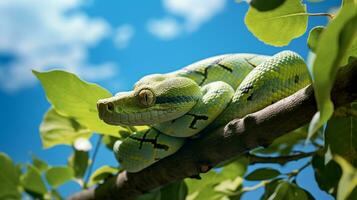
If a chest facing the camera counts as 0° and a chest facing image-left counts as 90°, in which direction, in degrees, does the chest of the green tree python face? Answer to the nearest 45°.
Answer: approximately 90°
